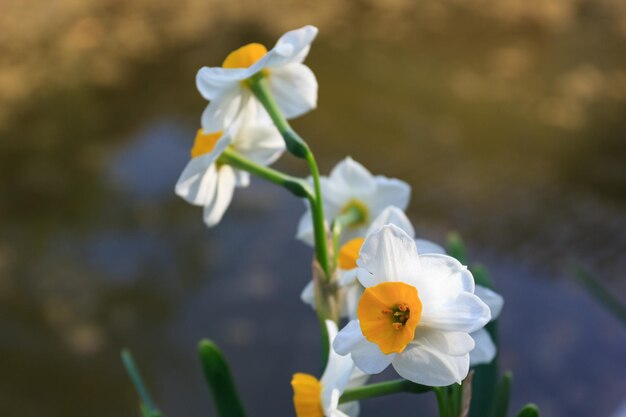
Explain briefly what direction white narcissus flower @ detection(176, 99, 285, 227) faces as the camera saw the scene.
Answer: facing away from the viewer and to the left of the viewer

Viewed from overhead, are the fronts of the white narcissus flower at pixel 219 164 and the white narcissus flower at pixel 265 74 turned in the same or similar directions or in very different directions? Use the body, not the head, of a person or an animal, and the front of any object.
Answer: same or similar directions

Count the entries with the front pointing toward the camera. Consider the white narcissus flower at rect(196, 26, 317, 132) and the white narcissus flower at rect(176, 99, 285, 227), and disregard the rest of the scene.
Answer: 0

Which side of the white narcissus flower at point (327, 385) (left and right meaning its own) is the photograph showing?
left
